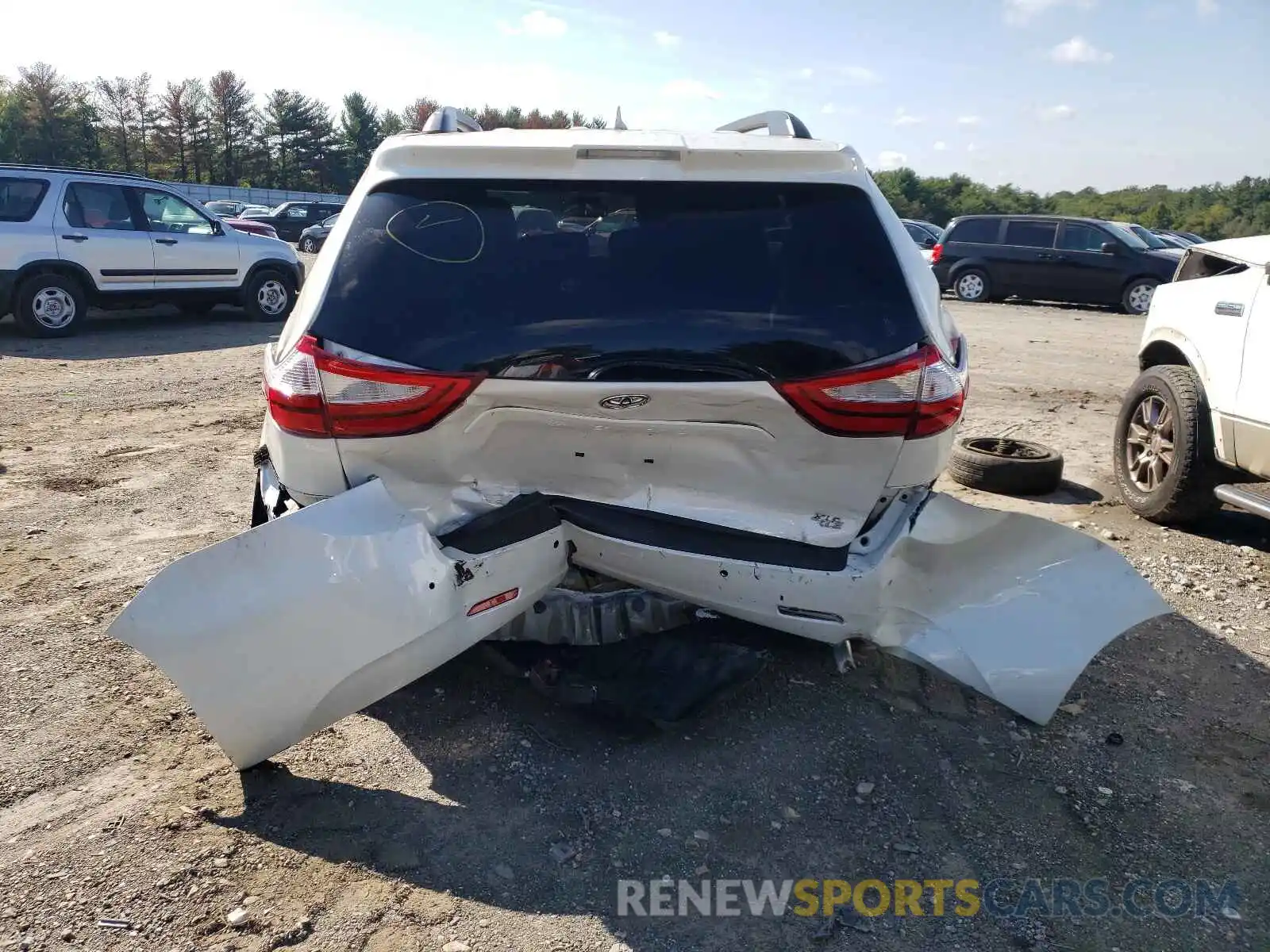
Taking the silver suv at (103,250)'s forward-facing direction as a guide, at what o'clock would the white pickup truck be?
The white pickup truck is roughly at 2 o'clock from the silver suv.

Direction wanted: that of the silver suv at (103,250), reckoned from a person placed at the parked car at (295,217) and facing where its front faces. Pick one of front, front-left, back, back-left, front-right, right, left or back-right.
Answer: left

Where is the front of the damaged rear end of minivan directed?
away from the camera

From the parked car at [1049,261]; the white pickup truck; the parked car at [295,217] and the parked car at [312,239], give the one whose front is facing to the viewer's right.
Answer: the parked car at [1049,261]

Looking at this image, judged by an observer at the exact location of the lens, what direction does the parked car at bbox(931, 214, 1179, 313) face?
facing to the right of the viewer

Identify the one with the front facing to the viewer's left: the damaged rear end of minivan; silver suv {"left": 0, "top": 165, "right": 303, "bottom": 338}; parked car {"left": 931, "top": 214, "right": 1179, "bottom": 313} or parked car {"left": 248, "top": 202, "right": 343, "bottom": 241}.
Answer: parked car {"left": 248, "top": 202, "right": 343, "bottom": 241}

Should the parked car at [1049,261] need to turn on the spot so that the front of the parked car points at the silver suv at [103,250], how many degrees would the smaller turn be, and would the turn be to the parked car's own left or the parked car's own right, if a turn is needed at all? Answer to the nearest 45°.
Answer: approximately 135° to the parked car's own right

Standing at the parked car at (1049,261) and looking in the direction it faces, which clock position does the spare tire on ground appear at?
The spare tire on ground is roughly at 3 o'clock from the parked car.

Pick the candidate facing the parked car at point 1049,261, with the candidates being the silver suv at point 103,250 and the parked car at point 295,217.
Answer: the silver suv

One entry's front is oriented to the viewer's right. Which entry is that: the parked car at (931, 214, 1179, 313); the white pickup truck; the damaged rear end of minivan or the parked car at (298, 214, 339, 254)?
the parked car at (931, 214, 1179, 313)

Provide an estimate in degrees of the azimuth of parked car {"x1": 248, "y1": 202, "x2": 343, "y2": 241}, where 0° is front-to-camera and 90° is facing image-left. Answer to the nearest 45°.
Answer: approximately 90°

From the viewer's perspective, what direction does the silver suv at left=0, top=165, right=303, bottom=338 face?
to the viewer's right
